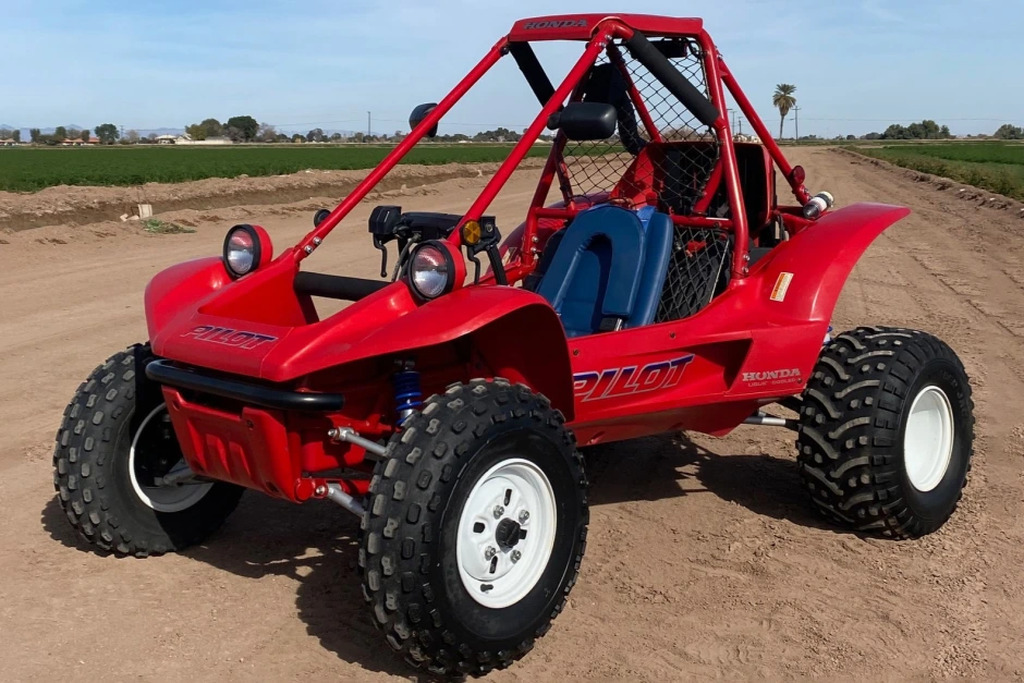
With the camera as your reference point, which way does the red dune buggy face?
facing the viewer and to the left of the viewer
